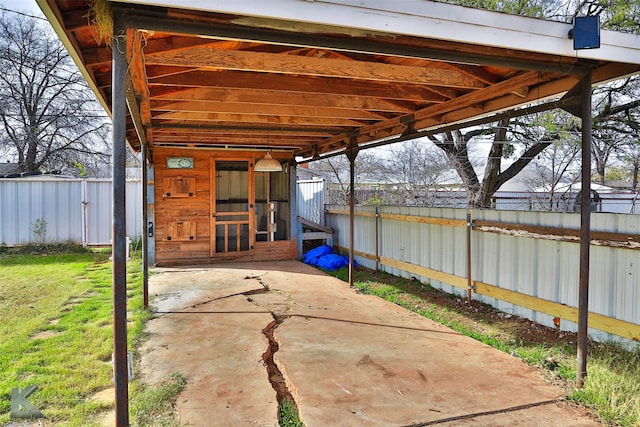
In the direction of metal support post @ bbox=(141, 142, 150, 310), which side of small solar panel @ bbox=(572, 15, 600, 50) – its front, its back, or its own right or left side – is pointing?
right

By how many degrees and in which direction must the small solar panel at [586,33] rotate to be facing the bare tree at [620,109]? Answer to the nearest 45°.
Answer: approximately 180°

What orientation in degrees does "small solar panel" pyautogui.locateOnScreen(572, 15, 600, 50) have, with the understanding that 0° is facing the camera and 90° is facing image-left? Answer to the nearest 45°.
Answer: approximately 0°

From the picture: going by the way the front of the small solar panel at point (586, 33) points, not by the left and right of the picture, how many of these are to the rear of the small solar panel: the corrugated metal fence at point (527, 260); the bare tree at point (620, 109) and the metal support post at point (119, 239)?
2

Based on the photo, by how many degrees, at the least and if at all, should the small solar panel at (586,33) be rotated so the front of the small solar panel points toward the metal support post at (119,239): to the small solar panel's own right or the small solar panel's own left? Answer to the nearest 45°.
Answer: approximately 45° to the small solar panel's own right

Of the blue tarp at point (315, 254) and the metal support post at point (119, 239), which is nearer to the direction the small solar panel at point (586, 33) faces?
the metal support post

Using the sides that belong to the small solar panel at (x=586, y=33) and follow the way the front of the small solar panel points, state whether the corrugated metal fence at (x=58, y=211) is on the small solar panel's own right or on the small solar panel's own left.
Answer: on the small solar panel's own right

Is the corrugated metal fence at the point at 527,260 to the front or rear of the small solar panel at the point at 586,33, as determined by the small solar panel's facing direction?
to the rear
